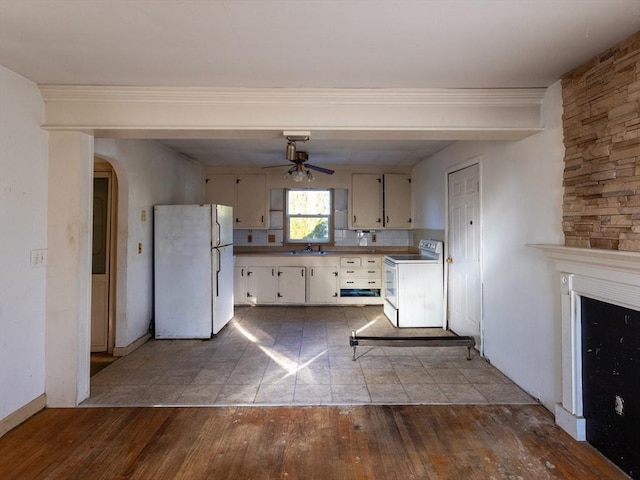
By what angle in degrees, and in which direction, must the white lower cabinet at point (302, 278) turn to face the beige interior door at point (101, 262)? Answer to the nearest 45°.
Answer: approximately 45° to its right

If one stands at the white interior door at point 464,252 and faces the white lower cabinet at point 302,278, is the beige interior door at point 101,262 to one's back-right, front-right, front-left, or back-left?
front-left

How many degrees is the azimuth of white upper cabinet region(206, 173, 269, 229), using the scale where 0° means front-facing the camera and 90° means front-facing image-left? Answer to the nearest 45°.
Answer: approximately 0°

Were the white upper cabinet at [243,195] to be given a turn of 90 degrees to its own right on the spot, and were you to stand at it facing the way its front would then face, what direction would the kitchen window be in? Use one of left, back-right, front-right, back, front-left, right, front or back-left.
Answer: back

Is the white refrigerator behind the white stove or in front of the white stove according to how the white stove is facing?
in front

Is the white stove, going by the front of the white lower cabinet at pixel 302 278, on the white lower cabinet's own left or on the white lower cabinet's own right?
on the white lower cabinet's own left

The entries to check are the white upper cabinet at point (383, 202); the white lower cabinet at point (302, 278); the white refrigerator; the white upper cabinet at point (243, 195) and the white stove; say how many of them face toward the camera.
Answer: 3

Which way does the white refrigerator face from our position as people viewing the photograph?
facing to the right of the viewer

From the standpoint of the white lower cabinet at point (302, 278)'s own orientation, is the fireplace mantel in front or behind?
in front

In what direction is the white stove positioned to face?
to the viewer's left

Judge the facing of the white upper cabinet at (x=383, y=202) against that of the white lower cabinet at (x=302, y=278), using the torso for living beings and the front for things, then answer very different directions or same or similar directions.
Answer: same or similar directions

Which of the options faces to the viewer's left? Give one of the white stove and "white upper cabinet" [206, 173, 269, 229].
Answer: the white stove

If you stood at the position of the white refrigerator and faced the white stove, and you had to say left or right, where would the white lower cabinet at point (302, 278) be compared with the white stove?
left
